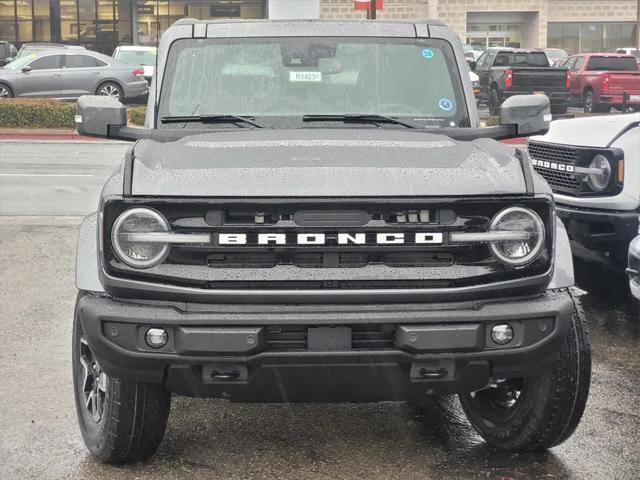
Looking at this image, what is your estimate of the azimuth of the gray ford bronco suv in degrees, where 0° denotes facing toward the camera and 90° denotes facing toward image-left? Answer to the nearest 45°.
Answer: approximately 0°

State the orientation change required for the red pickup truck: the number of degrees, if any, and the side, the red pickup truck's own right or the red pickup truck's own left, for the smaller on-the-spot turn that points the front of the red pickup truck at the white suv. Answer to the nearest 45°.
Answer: approximately 135° to the red pickup truck's own left

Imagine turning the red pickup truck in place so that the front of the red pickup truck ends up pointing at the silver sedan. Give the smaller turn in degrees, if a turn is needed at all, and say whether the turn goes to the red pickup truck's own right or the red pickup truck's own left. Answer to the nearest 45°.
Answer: approximately 45° to the red pickup truck's own left

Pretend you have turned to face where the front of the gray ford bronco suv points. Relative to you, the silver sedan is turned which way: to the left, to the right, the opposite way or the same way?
to the right

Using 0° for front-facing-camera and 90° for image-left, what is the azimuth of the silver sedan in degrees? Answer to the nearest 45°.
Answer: approximately 90°

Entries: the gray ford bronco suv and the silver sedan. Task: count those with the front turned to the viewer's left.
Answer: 1

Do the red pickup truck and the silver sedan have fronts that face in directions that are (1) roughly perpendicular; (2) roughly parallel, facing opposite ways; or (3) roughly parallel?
roughly perpendicular

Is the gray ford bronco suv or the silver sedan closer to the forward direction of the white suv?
the gray ford bronco suv

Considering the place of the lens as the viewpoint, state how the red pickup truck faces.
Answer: facing away from the viewer and to the left of the viewer

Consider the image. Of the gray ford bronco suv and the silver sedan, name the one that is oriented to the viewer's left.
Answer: the silver sedan
